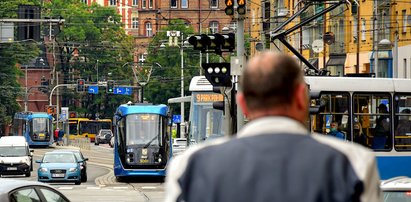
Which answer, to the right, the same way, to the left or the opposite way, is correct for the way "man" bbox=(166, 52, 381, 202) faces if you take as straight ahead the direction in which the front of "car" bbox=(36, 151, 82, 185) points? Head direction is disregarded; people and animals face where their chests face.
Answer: the opposite way

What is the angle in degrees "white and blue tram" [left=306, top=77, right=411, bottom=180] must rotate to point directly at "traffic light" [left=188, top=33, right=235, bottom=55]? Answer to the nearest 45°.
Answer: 0° — it already faces it

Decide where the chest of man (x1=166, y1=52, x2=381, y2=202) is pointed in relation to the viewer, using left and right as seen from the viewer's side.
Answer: facing away from the viewer

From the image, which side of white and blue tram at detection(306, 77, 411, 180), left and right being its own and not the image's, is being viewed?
left

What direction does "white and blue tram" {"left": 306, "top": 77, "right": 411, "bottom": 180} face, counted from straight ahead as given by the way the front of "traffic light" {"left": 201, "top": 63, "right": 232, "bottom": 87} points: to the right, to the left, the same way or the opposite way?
to the right

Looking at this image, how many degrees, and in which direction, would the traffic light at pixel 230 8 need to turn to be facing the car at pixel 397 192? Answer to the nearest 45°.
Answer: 0° — it already faces it
